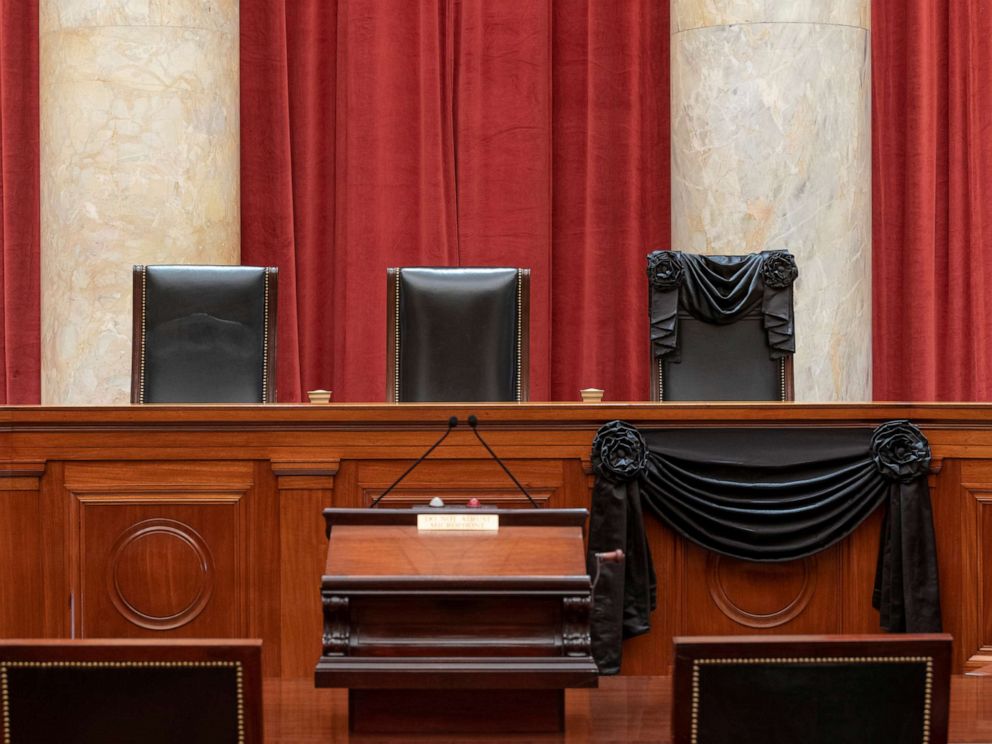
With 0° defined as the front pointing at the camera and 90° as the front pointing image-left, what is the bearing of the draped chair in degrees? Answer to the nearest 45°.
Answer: approximately 0°

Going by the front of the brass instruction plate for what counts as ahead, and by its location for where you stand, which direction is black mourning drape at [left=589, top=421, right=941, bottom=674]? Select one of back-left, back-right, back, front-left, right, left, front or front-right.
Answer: back-left

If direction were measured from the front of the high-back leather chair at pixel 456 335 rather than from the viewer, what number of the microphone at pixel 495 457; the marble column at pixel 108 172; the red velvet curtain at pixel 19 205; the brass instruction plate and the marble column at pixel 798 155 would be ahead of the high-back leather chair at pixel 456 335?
2

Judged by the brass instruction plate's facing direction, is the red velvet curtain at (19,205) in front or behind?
behind

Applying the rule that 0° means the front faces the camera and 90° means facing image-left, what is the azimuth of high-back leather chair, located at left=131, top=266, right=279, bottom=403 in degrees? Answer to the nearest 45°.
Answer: approximately 0°

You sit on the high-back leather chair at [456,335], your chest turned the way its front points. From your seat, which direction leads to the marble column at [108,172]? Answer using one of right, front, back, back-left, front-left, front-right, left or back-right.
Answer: back-right

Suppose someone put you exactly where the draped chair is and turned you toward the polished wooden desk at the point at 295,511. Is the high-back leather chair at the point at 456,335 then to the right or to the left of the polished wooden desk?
right

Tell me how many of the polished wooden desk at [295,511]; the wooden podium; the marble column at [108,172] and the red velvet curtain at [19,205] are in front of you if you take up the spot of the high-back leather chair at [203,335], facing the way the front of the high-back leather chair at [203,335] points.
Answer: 2
